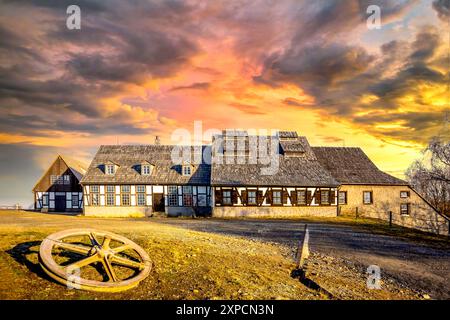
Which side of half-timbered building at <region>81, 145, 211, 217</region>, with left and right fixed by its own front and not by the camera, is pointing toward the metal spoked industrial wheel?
front

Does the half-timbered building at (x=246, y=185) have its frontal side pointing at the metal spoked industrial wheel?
yes

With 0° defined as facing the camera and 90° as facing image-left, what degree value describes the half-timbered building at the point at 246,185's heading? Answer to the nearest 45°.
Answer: approximately 0°

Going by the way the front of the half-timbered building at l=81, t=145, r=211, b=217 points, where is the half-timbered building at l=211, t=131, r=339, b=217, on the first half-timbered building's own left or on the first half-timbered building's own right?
on the first half-timbered building's own left

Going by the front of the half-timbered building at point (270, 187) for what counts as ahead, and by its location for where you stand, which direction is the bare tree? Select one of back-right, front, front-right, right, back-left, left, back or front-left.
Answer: left

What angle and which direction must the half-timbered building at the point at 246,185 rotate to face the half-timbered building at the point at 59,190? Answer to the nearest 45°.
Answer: approximately 90° to its right

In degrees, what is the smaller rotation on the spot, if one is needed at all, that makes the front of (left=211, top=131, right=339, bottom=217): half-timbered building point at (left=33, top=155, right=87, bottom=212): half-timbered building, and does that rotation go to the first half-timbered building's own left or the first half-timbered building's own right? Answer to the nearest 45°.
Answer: approximately 90° to the first half-timbered building's own right

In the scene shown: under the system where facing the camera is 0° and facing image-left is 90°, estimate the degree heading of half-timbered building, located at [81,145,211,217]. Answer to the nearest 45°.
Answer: approximately 0°

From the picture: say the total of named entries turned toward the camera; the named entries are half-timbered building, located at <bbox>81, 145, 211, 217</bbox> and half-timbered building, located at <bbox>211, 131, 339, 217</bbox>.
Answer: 2

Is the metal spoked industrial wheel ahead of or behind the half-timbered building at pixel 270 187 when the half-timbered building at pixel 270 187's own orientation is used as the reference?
ahead
